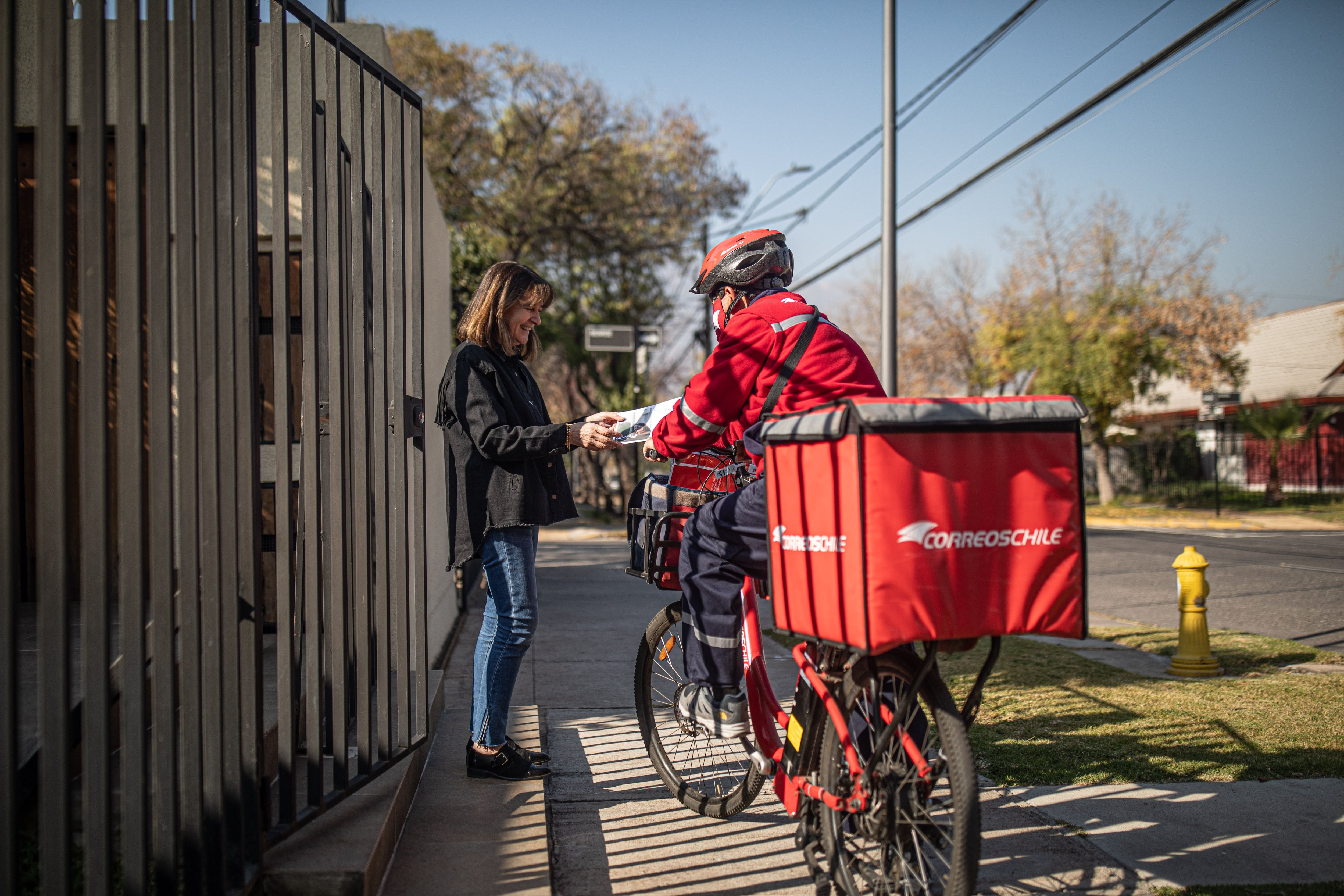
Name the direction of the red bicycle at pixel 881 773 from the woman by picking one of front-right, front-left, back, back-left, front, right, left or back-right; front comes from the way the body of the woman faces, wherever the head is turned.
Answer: front-right

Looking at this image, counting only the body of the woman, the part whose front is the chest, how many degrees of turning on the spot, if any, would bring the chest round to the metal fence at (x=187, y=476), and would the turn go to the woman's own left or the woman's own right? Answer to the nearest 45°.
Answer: approximately 135° to the woman's own right

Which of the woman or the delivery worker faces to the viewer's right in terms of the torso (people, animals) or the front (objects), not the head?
the woman

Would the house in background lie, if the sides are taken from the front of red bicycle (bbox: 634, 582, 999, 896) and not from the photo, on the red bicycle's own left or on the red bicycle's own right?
on the red bicycle's own right

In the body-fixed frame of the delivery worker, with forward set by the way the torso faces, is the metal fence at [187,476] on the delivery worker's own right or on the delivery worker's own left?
on the delivery worker's own left

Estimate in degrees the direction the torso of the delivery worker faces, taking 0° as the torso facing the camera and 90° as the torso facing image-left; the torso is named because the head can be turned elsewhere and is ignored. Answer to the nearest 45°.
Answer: approximately 135°

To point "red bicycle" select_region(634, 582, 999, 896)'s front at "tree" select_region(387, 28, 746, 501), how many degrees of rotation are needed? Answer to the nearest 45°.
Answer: approximately 45° to its right

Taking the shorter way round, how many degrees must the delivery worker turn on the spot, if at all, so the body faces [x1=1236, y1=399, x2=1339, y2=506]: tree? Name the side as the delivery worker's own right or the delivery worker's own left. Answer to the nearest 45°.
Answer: approximately 90° to the delivery worker's own right

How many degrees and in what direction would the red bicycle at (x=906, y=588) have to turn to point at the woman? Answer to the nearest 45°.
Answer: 0° — it already faces them

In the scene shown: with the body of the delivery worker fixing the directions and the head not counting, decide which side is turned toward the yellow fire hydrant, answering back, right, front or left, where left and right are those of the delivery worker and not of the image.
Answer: right

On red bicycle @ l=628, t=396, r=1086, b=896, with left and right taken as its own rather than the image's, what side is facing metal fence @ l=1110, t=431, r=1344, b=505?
right

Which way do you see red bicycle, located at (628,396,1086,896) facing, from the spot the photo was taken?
facing away from the viewer and to the left of the viewer

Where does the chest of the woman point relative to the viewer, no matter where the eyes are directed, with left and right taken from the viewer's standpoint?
facing to the right of the viewer

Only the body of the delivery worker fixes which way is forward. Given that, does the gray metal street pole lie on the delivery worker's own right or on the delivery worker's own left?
on the delivery worker's own right

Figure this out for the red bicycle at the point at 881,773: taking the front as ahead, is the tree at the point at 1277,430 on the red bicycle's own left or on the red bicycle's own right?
on the red bicycle's own right

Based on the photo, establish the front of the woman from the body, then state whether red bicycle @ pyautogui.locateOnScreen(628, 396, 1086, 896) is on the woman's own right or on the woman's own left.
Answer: on the woman's own right
